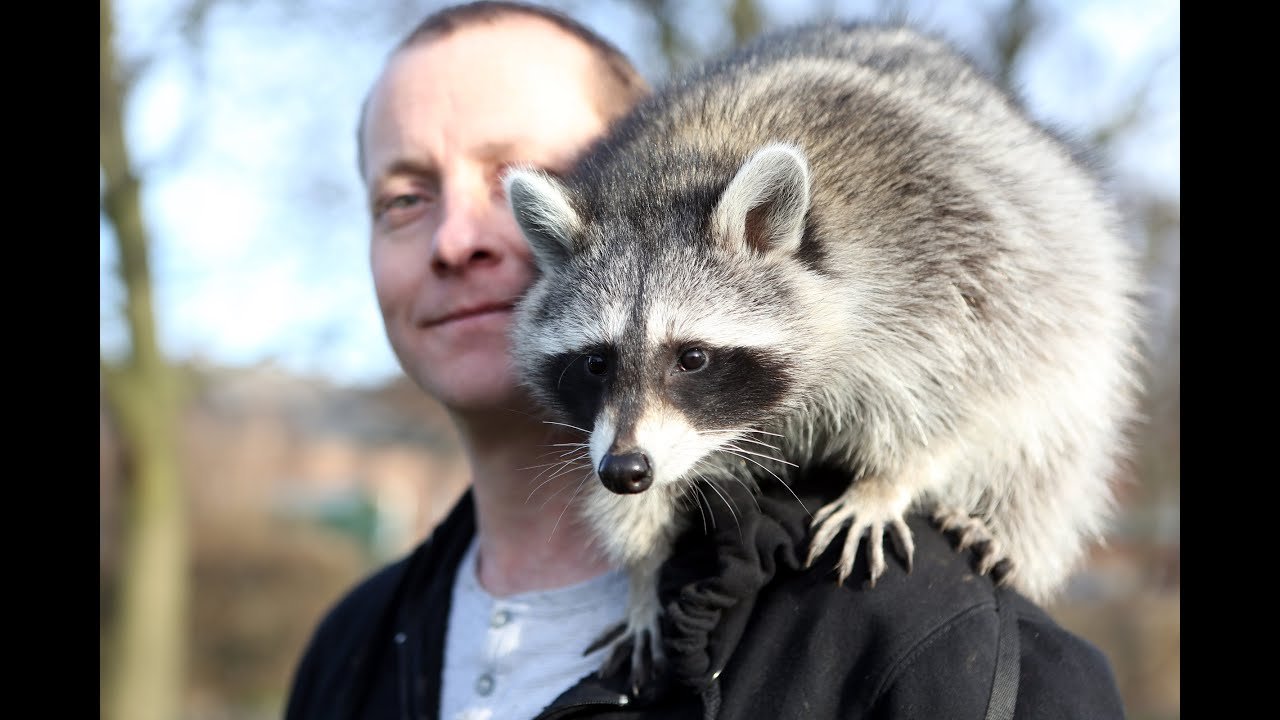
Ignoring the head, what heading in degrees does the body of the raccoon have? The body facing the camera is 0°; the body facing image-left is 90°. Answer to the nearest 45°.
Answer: approximately 45°

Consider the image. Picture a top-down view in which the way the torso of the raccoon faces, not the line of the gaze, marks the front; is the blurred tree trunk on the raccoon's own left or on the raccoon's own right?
on the raccoon's own right

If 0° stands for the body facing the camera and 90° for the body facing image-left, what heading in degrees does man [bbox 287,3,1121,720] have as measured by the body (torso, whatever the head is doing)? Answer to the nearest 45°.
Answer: approximately 45°

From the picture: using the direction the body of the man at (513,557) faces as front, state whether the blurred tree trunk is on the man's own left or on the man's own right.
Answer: on the man's own right
